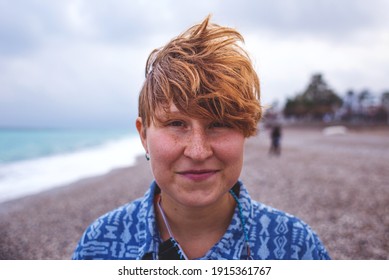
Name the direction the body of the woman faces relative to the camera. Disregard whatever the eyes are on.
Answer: toward the camera

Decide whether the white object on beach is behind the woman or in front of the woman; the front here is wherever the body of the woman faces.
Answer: behind
